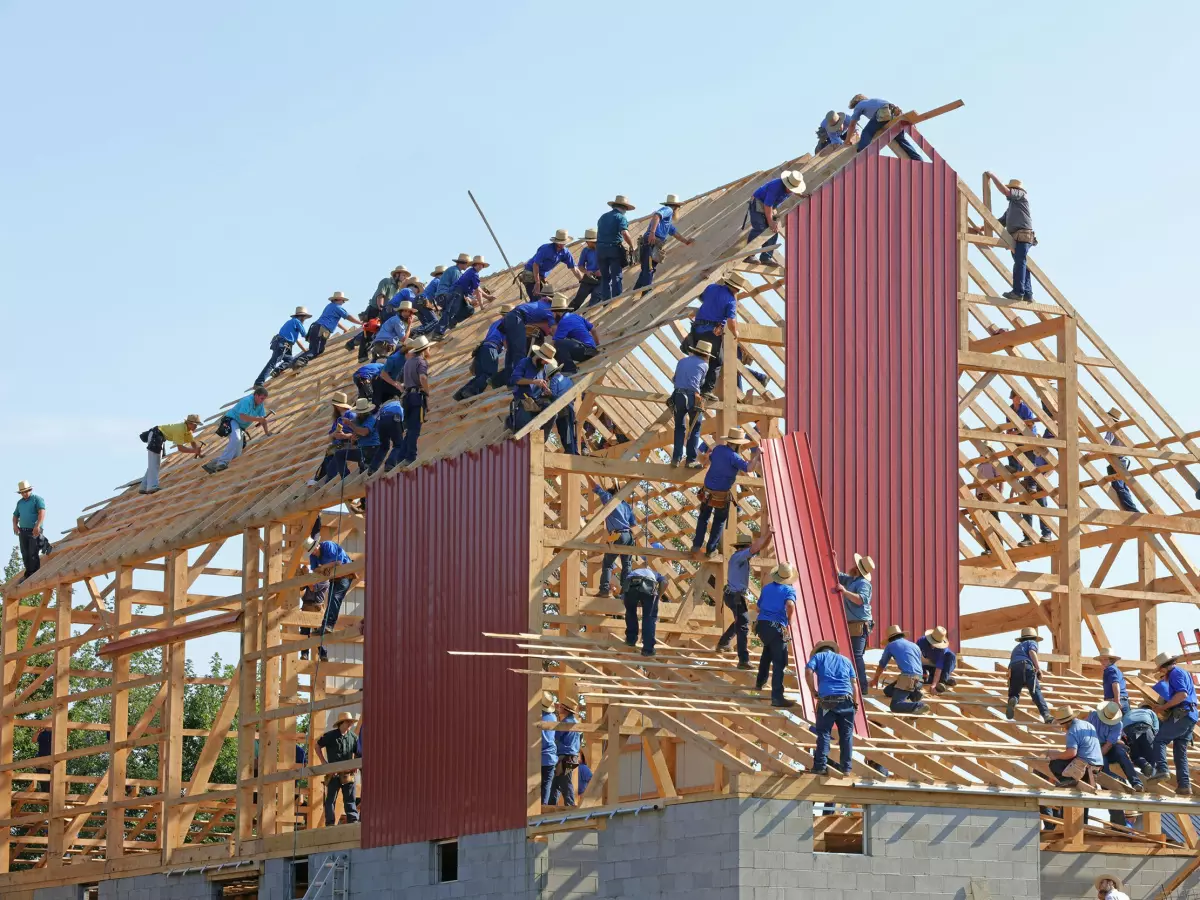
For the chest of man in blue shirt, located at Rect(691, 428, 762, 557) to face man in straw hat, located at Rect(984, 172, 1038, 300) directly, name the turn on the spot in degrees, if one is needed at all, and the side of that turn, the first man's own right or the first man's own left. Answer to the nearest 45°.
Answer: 0° — they already face them

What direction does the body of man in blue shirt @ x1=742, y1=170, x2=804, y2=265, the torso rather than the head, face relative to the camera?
to the viewer's right

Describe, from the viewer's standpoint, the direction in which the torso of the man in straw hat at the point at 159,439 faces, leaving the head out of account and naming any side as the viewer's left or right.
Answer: facing to the right of the viewer

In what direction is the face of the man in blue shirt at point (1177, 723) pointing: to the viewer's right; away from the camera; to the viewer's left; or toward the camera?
to the viewer's left

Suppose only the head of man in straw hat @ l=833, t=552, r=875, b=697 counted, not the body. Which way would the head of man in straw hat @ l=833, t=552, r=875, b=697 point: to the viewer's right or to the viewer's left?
to the viewer's left

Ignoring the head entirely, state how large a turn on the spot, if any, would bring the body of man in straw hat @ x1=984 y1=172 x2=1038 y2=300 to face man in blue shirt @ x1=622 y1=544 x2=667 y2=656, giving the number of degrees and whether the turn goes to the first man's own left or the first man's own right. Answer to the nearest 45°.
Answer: approximately 45° to the first man's own left

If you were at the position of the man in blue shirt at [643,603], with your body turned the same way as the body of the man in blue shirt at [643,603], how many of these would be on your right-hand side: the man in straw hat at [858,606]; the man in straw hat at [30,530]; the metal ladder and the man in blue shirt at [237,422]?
1

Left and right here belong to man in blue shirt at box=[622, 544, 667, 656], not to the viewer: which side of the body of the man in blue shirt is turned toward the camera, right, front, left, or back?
back

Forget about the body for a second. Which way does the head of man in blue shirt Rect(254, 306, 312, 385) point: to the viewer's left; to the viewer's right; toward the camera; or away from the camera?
to the viewer's right

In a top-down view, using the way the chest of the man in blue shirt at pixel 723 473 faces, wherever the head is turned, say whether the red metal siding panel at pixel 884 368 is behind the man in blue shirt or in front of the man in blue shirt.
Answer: in front
